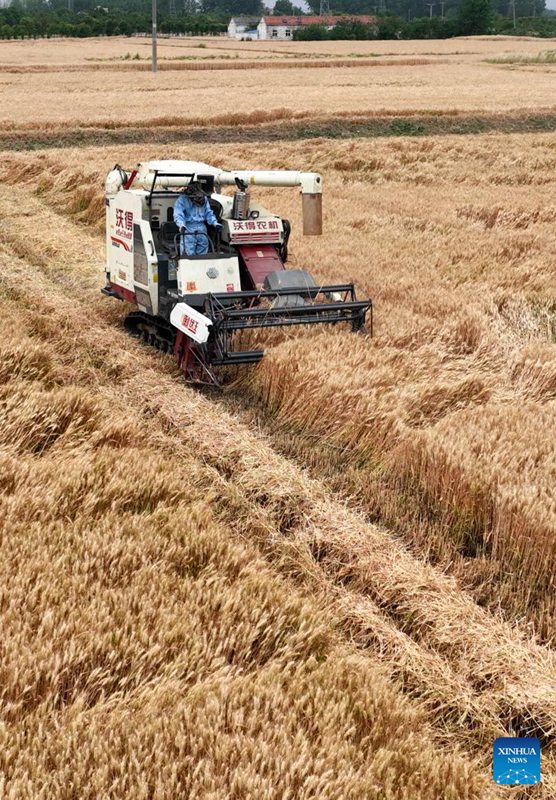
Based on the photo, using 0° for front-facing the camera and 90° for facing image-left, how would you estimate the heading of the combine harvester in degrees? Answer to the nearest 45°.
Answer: approximately 315°

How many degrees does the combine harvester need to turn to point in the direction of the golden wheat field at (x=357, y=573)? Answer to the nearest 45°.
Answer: approximately 45° to its right
